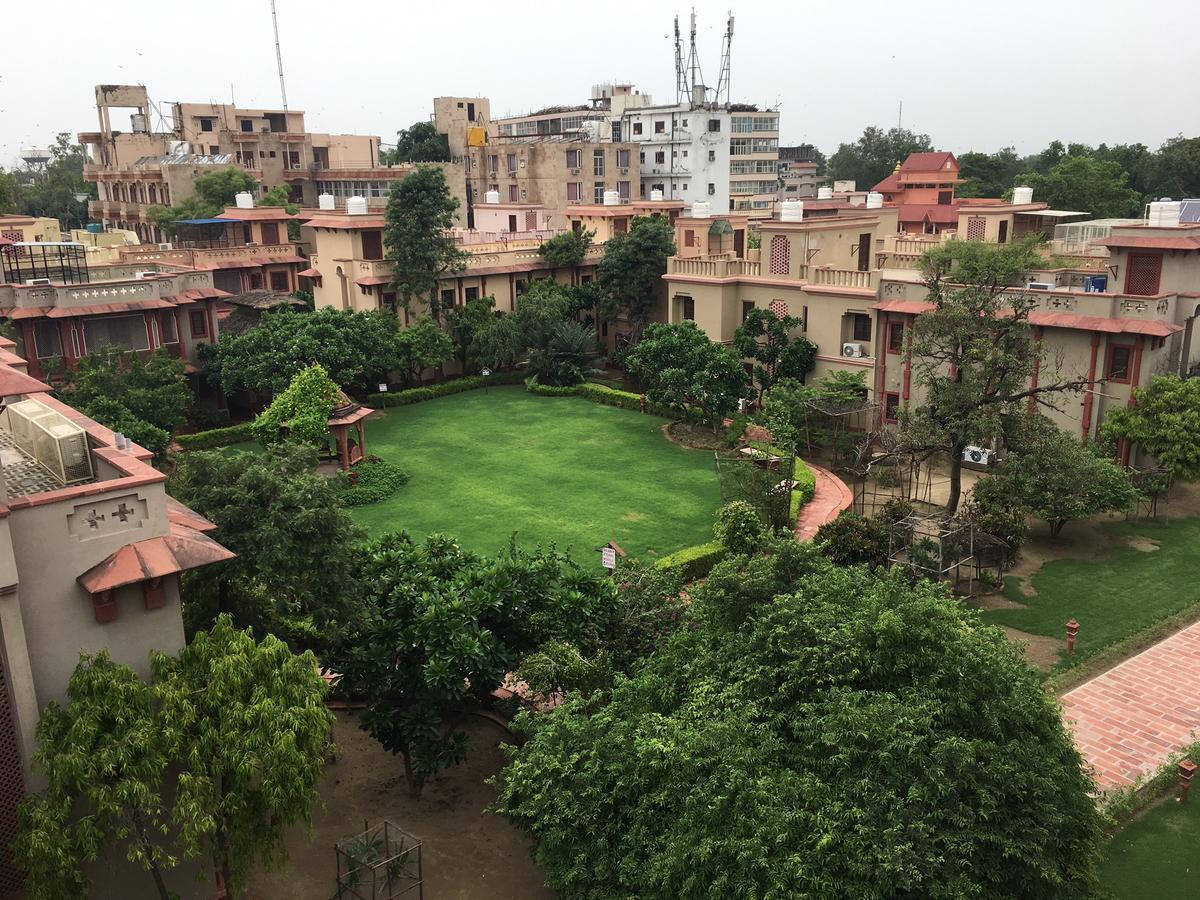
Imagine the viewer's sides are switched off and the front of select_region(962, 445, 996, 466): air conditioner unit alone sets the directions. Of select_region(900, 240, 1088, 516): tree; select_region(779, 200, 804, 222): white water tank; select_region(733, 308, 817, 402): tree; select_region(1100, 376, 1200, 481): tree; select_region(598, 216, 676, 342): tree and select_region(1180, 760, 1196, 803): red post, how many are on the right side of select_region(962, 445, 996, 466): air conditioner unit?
3

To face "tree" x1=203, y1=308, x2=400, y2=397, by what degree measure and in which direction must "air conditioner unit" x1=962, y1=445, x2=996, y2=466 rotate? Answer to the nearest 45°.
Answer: approximately 45° to its right

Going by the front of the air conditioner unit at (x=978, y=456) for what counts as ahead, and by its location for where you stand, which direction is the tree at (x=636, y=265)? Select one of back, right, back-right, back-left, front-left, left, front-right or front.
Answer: right

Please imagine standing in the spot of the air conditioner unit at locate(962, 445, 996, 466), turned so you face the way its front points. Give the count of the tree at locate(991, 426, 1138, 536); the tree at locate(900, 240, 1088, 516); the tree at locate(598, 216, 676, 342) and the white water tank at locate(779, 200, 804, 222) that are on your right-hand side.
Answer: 2

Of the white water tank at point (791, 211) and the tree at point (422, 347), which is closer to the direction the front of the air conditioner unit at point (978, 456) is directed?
the tree

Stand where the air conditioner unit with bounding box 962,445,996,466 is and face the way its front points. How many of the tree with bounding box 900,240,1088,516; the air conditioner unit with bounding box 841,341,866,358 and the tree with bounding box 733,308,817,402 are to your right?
2

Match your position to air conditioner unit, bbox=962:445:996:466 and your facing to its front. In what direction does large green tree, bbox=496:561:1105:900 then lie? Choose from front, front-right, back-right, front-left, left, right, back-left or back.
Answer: front-left

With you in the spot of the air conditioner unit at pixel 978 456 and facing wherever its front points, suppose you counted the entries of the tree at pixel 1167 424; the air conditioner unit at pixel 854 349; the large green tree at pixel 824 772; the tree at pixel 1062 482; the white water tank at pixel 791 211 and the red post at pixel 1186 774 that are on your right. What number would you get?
2

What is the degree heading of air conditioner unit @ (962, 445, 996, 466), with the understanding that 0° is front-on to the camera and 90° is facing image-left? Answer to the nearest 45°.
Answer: approximately 45°
